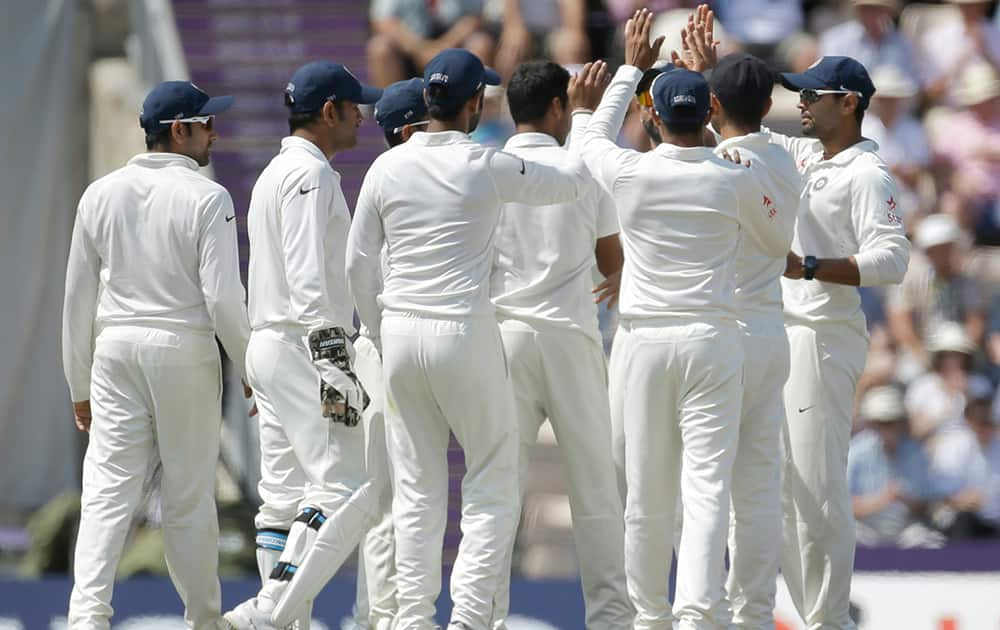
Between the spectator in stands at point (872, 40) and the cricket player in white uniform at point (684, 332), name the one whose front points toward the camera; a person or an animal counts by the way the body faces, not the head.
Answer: the spectator in stands

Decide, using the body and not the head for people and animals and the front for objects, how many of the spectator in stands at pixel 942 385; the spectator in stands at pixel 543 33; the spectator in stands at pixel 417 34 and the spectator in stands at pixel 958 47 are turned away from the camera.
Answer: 0

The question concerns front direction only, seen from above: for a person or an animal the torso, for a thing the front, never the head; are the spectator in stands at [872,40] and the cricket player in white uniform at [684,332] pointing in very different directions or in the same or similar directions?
very different directions

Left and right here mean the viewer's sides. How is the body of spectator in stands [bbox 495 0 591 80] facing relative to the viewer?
facing the viewer

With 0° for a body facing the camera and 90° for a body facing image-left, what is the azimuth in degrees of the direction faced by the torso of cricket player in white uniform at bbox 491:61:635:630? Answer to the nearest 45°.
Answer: approximately 225°

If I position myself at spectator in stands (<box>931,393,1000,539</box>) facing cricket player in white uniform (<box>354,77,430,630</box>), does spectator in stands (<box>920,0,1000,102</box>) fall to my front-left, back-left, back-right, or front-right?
back-right

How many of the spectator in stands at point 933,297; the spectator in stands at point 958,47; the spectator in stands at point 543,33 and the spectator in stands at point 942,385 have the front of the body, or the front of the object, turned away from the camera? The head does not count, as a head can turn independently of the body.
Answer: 0

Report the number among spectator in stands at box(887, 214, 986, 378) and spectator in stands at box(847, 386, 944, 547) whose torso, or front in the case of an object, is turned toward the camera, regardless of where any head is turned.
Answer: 2

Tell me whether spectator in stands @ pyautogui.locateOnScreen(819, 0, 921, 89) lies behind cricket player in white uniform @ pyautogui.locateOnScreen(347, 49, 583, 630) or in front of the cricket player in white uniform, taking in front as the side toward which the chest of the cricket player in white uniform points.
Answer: in front

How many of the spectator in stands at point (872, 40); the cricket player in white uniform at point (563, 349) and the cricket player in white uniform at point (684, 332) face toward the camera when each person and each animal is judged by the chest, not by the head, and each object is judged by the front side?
1

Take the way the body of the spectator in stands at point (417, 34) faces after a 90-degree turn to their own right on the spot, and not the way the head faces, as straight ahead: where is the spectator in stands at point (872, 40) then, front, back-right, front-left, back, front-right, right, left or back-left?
back

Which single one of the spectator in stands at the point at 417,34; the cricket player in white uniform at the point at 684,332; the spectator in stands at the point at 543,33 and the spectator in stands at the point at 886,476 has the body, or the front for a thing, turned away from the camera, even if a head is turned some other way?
the cricket player in white uniform

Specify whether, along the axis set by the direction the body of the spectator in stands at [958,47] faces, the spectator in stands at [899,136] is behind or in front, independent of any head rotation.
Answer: in front

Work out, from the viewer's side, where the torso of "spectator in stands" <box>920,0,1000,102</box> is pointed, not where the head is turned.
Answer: toward the camera

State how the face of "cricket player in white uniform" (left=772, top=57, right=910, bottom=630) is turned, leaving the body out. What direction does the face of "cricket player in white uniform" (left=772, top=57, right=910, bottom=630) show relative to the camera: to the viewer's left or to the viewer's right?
to the viewer's left

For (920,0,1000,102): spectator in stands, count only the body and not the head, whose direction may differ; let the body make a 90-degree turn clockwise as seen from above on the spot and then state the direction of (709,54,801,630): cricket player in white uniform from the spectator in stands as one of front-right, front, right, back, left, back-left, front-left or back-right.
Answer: left
